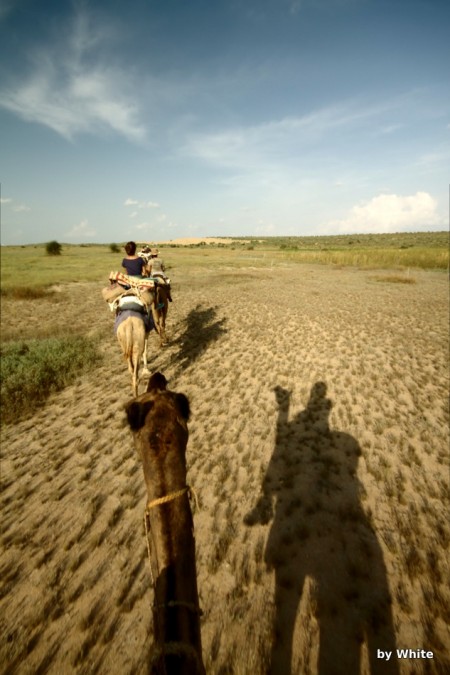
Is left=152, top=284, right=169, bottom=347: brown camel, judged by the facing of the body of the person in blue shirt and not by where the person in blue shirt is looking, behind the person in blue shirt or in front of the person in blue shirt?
in front

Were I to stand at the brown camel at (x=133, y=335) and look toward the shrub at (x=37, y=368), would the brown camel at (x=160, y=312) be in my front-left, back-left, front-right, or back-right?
front-right

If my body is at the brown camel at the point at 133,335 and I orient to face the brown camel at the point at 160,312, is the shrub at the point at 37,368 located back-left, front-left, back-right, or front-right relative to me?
front-left

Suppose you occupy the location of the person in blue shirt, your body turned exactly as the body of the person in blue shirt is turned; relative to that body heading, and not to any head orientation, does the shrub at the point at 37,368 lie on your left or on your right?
on your left

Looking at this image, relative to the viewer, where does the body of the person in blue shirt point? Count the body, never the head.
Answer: away from the camera
